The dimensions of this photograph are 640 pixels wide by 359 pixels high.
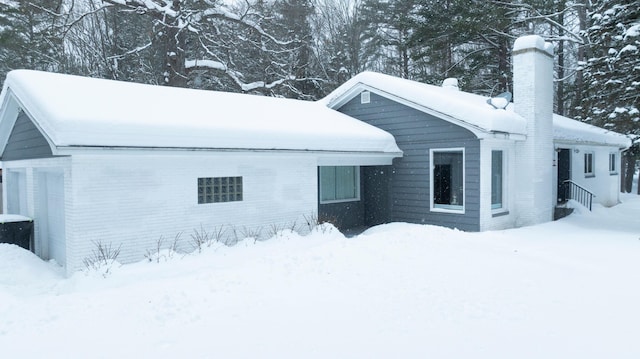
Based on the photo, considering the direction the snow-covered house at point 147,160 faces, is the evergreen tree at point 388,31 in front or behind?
behind

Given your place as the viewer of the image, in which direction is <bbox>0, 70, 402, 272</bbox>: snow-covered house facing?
facing the viewer and to the left of the viewer

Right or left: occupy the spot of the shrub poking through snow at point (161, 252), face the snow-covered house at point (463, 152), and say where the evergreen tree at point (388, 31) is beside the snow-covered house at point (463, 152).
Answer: left

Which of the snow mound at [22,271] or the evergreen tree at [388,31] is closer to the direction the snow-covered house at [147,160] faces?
the snow mound

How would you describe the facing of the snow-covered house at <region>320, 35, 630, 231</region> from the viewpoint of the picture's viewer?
facing the viewer and to the right of the viewer

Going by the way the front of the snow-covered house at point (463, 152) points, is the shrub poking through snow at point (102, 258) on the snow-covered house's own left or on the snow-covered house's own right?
on the snow-covered house's own right

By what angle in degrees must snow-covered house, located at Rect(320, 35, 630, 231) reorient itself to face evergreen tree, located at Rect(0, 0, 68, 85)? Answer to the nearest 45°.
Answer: approximately 135° to its right

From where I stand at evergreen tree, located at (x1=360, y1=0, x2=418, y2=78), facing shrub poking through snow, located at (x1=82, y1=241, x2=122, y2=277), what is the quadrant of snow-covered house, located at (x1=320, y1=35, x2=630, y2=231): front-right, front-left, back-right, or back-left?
front-left
